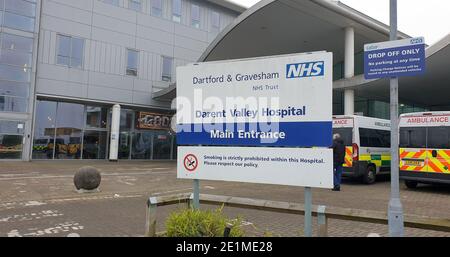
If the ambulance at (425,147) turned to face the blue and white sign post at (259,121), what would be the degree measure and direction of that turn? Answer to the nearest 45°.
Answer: approximately 180°

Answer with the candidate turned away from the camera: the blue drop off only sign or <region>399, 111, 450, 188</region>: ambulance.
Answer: the ambulance

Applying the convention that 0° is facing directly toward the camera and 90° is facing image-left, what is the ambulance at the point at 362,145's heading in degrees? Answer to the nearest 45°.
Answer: approximately 225°

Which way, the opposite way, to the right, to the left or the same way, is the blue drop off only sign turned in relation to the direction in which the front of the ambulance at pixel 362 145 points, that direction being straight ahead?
the opposite way

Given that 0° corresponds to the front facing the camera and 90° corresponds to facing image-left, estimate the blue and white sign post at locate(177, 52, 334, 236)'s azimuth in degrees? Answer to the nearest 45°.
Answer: approximately 45°

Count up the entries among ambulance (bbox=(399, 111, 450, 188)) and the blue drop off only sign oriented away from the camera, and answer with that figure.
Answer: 1

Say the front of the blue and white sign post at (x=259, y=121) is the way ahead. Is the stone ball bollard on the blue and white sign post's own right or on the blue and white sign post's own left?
on the blue and white sign post's own right

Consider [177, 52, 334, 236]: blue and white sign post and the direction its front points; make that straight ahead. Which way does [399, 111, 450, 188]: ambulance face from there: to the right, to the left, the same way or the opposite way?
the opposite way

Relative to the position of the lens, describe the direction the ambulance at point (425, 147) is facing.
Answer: facing away from the viewer

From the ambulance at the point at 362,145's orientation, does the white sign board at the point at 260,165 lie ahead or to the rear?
to the rear

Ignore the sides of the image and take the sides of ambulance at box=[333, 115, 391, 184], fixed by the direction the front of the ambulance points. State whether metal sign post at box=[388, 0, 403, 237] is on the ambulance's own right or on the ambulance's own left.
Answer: on the ambulance's own right

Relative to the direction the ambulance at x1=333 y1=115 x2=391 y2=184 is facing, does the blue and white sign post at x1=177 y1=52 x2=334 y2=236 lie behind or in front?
behind

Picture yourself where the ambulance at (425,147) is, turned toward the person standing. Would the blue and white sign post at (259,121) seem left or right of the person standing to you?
left
